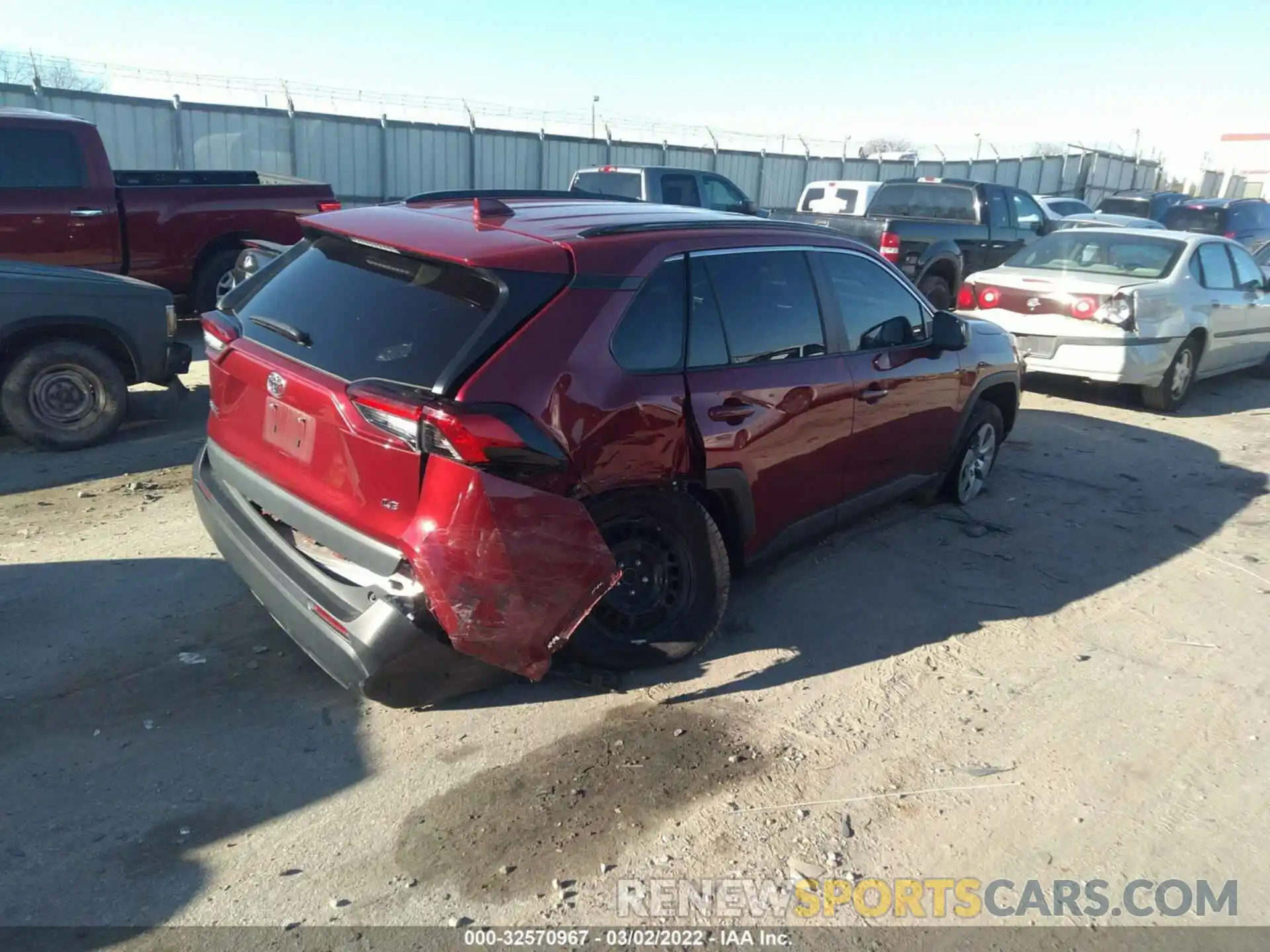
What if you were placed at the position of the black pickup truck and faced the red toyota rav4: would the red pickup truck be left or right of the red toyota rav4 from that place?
right

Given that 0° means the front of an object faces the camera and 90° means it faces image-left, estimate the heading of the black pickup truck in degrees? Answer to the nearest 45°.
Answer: approximately 225°

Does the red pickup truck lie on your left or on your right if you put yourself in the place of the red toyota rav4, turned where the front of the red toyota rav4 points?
on your left

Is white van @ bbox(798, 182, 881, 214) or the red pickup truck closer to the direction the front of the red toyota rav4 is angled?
the white van

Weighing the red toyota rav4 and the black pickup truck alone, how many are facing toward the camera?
0

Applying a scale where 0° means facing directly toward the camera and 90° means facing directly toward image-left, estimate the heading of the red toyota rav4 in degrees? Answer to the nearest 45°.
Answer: approximately 225°

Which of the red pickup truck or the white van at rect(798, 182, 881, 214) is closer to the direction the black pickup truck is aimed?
the white van

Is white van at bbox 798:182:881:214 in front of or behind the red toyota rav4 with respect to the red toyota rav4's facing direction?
in front

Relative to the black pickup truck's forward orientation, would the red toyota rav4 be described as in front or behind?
behind

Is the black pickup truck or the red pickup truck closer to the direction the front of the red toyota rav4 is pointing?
the black pickup truck

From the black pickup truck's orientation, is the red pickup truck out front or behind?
behind
